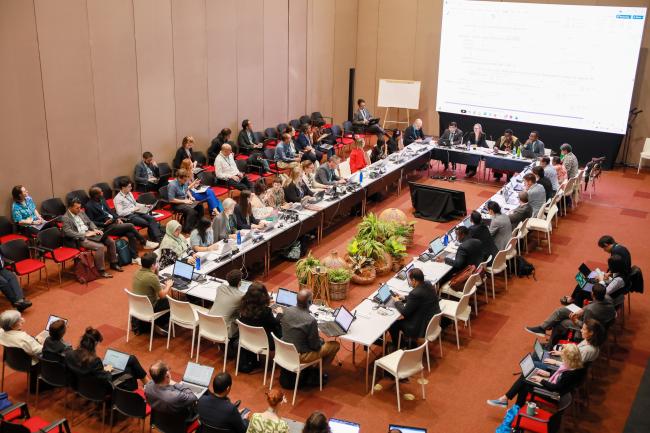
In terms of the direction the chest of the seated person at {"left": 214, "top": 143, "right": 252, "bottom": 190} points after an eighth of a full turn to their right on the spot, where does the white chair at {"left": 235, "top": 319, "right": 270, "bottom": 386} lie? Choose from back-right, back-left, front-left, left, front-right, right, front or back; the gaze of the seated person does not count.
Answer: front

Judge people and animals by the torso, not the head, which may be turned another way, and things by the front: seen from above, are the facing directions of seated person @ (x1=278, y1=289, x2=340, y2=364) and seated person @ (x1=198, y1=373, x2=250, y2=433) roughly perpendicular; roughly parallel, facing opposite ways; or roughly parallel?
roughly parallel

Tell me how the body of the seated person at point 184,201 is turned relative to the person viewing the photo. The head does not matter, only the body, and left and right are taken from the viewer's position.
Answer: facing the viewer and to the right of the viewer

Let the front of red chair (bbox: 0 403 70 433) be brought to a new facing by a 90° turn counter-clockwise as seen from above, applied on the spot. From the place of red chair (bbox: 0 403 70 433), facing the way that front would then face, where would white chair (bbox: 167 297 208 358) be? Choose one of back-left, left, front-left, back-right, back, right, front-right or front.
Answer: right

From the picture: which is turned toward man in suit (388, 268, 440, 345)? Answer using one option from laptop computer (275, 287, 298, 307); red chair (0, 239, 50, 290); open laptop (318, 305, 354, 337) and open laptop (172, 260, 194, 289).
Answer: the red chair

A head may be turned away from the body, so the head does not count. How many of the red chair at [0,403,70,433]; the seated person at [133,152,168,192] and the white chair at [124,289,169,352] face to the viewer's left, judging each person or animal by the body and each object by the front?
0

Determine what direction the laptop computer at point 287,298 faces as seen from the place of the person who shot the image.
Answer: facing the viewer and to the left of the viewer

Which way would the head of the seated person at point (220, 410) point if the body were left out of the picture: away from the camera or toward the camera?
away from the camera

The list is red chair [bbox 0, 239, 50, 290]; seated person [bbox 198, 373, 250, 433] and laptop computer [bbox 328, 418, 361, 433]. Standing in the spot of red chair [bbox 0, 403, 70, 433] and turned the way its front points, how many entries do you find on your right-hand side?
2

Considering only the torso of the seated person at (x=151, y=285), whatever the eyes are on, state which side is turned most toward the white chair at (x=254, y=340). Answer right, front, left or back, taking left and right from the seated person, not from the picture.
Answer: right

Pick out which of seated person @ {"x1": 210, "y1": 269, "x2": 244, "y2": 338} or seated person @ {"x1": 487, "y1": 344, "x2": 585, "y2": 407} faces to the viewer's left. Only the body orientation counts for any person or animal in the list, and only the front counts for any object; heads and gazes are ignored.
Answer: seated person @ {"x1": 487, "y1": 344, "x2": 585, "y2": 407}

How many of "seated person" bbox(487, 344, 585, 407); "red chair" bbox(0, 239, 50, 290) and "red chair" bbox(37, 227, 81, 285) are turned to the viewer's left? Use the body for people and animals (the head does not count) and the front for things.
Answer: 1

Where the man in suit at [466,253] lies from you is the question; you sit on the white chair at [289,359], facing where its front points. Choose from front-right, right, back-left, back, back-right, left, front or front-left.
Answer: front

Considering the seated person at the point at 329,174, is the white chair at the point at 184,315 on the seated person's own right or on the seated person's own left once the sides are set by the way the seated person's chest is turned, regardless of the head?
on the seated person's own right

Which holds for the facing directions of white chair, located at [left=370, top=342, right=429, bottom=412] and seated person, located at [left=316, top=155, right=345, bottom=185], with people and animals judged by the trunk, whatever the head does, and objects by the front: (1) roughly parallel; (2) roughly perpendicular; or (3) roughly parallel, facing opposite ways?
roughly parallel, facing opposite ways
